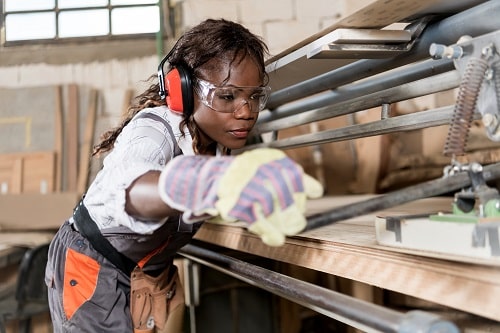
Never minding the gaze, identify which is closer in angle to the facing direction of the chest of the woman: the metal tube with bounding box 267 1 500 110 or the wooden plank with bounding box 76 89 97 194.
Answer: the metal tube

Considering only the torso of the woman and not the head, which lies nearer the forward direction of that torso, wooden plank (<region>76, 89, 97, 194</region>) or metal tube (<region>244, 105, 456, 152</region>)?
the metal tube

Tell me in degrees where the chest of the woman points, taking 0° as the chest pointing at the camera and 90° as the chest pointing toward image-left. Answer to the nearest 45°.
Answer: approximately 315°

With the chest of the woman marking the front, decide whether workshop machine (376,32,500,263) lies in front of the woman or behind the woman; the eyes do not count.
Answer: in front

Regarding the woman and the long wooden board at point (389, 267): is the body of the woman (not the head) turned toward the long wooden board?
yes

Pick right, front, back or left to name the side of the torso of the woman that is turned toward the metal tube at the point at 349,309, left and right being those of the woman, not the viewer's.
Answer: front

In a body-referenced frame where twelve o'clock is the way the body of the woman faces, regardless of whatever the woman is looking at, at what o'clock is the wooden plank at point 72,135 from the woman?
The wooden plank is roughly at 7 o'clock from the woman.

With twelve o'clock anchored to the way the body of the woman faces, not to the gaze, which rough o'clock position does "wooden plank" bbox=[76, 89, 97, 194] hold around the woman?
The wooden plank is roughly at 7 o'clock from the woman.

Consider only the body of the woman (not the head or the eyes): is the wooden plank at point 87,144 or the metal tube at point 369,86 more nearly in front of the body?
the metal tube
